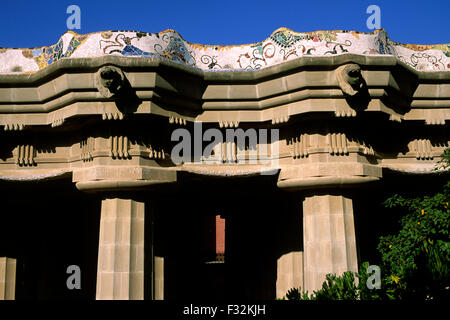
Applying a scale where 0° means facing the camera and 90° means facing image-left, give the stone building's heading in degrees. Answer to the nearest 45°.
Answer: approximately 0°
